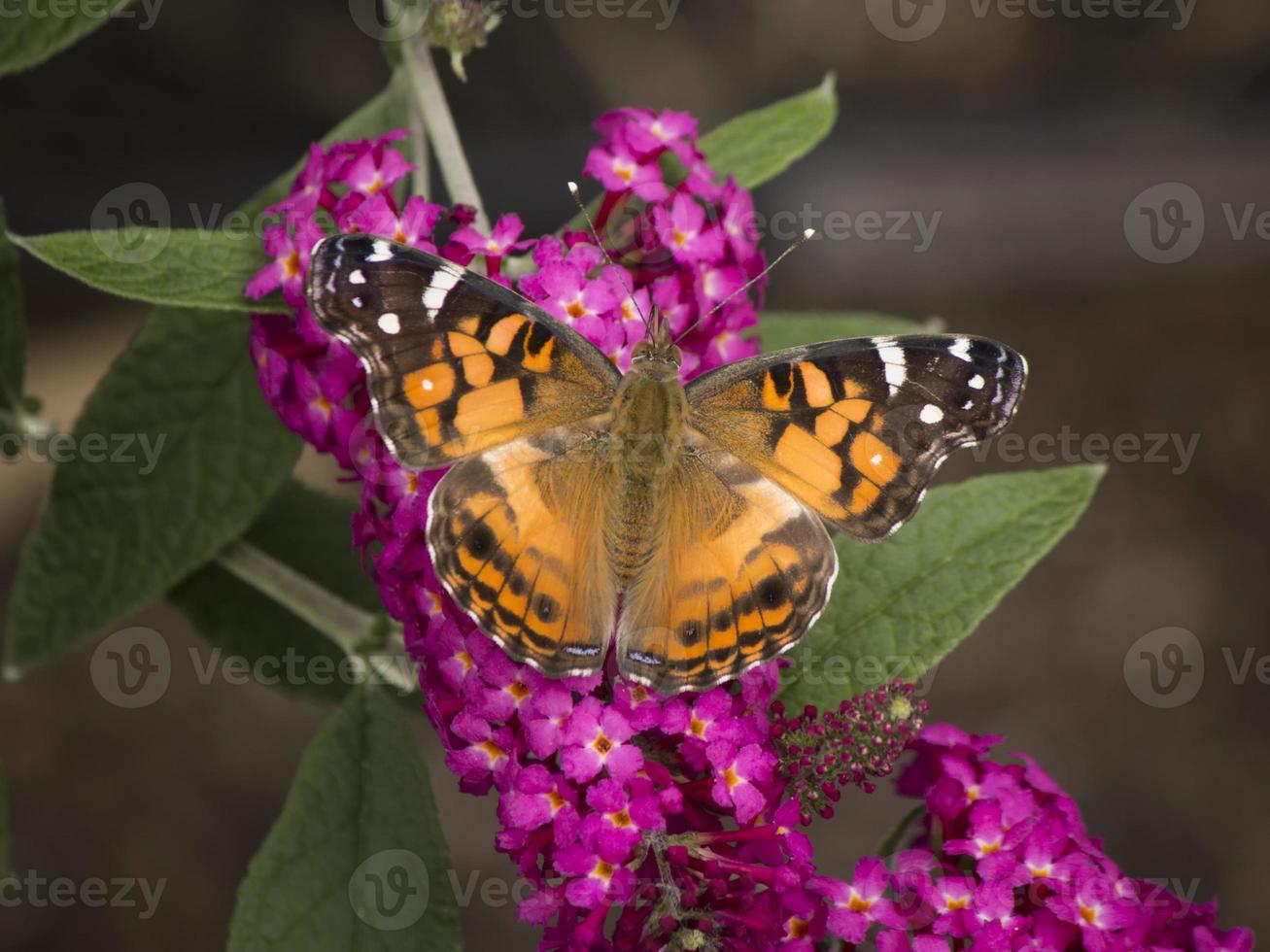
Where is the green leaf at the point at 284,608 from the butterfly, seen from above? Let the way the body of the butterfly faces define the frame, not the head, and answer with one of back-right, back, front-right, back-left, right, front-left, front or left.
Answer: front-left

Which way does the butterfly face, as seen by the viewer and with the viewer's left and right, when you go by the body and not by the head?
facing away from the viewer

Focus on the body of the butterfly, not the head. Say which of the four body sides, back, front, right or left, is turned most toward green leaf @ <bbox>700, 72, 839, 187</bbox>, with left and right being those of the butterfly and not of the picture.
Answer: front

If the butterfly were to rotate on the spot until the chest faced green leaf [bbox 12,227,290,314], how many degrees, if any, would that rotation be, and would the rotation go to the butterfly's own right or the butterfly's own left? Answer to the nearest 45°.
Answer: approximately 90° to the butterfly's own left

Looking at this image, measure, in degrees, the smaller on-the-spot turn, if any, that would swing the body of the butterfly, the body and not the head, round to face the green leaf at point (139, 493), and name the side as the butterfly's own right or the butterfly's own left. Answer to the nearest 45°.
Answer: approximately 45° to the butterfly's own left

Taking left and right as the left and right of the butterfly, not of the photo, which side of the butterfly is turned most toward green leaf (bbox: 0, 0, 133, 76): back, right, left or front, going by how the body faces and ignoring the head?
left
